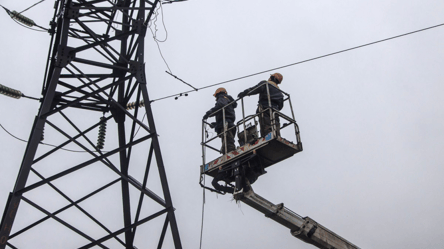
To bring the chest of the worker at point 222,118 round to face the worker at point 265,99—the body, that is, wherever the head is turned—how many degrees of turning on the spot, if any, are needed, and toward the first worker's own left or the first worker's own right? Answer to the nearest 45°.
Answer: approximately 180°

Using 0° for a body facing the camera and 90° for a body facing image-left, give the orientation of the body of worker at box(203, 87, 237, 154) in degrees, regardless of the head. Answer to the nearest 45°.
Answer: approximately 135°
